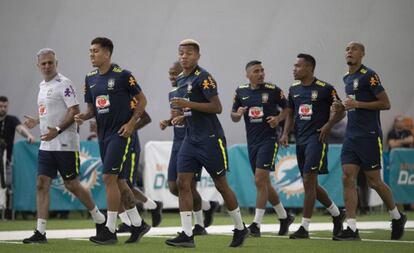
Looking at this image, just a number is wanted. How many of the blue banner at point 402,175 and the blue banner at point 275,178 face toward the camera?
2

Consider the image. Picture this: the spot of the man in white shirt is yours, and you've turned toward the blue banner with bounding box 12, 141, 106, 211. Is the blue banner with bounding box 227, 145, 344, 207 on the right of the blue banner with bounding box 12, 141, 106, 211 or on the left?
right

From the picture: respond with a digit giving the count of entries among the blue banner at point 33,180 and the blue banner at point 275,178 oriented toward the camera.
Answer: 2

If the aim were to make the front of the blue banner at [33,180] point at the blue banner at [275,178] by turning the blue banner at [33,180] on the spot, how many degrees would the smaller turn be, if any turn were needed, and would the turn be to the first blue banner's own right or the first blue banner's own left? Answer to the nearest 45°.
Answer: approximately 90° to the first blue banner's own left

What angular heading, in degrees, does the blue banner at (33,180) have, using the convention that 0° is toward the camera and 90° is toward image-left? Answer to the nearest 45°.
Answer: approximately 0°

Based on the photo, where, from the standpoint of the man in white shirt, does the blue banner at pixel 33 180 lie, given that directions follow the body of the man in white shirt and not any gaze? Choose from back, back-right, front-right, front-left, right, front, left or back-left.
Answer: back-right

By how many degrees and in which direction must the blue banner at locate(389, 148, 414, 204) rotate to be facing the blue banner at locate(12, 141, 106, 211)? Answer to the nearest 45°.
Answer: approximately 45° to its right

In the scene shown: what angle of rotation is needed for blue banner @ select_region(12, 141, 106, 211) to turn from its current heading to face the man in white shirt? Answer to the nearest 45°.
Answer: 0° — it already faces them

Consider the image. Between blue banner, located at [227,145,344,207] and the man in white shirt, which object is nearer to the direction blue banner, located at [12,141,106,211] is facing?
the man in white shirt

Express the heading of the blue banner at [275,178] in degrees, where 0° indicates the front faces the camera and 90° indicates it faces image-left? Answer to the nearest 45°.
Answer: approximately 0°

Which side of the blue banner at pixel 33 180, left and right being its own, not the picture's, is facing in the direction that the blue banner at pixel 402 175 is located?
left
